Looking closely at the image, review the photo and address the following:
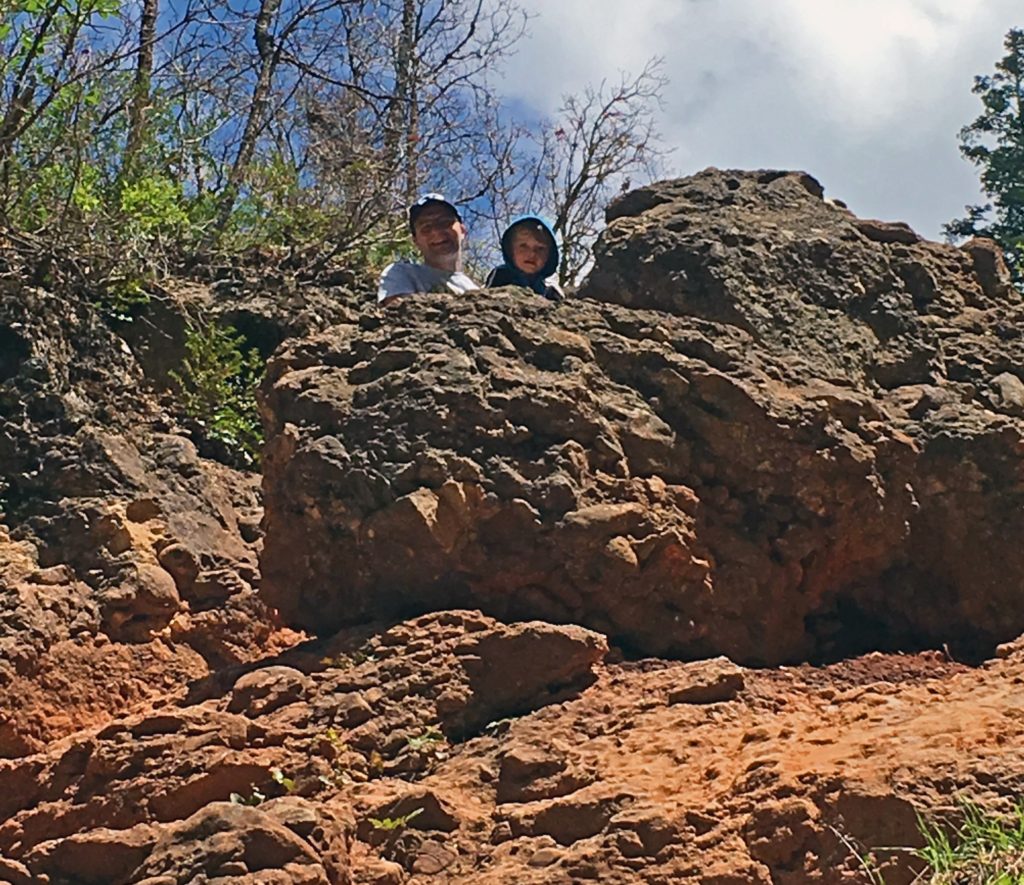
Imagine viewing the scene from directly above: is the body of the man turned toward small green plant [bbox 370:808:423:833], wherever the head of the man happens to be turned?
yes

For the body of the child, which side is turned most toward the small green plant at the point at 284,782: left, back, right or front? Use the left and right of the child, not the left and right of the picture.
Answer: front

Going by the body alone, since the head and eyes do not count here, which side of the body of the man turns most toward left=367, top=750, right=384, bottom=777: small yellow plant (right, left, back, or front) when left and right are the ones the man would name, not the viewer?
front

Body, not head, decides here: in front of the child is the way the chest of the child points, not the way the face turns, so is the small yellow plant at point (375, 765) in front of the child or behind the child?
in front

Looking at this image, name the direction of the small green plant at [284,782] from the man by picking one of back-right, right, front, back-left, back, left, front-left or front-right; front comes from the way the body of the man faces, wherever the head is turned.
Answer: front

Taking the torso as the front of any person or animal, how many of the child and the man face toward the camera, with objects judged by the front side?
2

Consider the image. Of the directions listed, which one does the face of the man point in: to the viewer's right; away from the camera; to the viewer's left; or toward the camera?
toward the camera

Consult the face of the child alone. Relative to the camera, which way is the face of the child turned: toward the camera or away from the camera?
toward the camera

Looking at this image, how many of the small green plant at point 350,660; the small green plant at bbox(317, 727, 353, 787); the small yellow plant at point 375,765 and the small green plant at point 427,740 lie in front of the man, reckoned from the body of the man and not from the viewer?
4

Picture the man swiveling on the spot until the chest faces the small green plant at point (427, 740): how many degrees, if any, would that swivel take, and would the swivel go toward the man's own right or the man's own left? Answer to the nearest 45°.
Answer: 0° — they already face it

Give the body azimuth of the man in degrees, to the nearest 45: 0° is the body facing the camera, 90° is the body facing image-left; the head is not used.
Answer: approximately 0°

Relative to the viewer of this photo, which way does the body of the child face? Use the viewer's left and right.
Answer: facing the viewer
